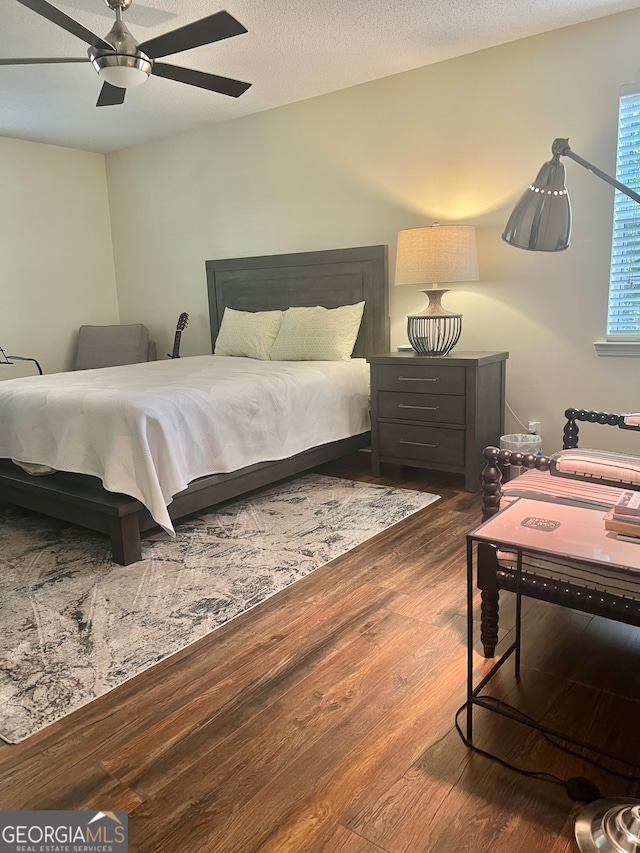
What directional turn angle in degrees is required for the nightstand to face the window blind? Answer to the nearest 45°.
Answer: approximately 135° to its left

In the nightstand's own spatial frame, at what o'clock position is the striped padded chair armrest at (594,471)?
The striped padded chair armrest is roughly at 10 o'clock from the nightstand.

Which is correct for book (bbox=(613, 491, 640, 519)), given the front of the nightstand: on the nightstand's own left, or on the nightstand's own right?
on the nightstand's own left

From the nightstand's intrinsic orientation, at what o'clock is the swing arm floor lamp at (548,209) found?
The swing arm floor lamp is roughly at 10 o'clock from the nightstand.

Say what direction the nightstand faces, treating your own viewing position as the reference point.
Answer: facing the viewer and to the left of the viewer

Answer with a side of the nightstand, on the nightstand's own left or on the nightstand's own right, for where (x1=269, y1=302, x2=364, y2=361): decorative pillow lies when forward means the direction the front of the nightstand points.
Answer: on the nightstand's own right

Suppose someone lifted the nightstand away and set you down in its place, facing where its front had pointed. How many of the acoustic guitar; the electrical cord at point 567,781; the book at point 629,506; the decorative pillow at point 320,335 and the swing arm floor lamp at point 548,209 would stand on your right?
2

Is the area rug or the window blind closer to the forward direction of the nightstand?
the area rug
